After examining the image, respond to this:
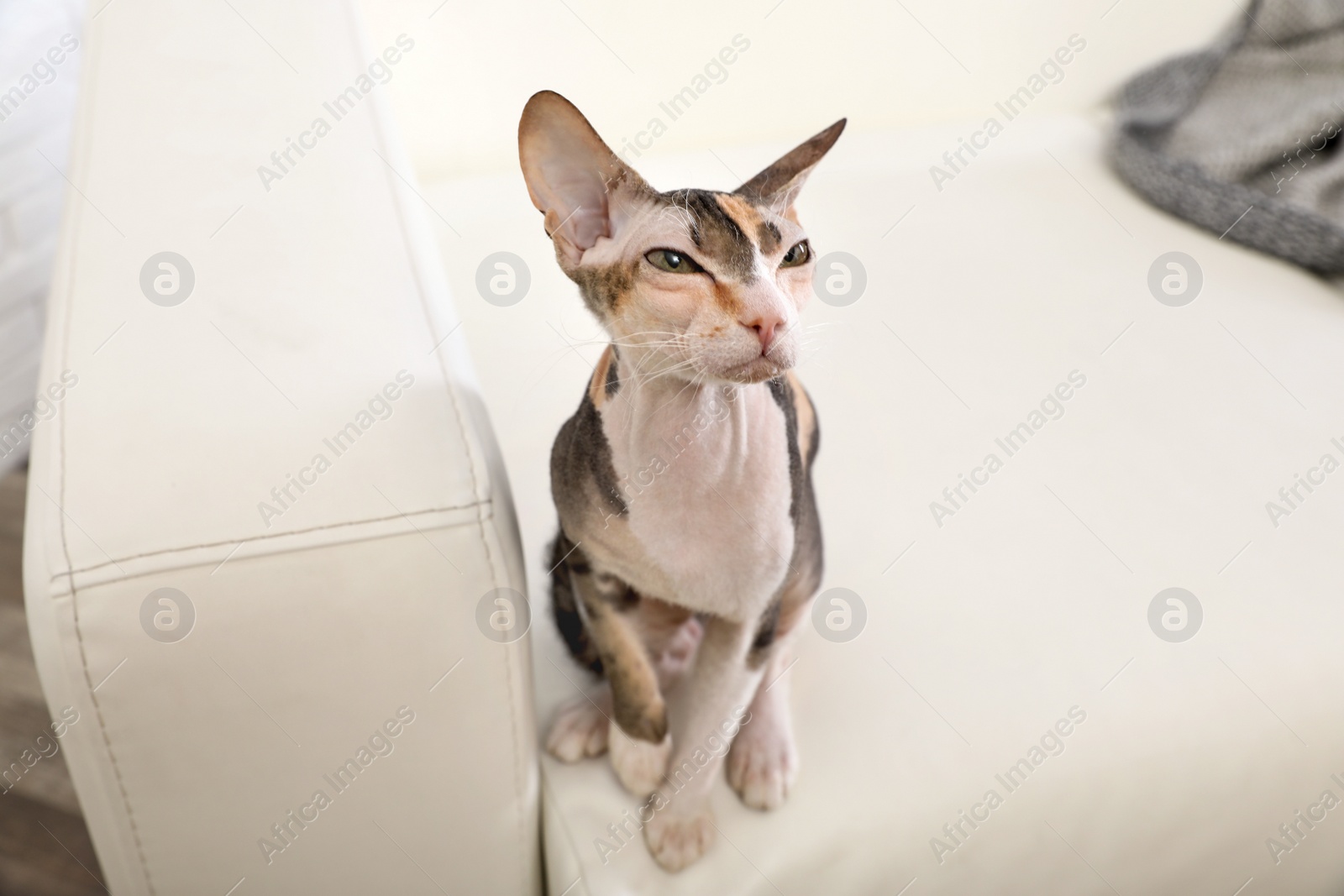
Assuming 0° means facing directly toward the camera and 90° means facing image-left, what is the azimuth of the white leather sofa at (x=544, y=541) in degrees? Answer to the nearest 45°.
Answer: approximately 0°
